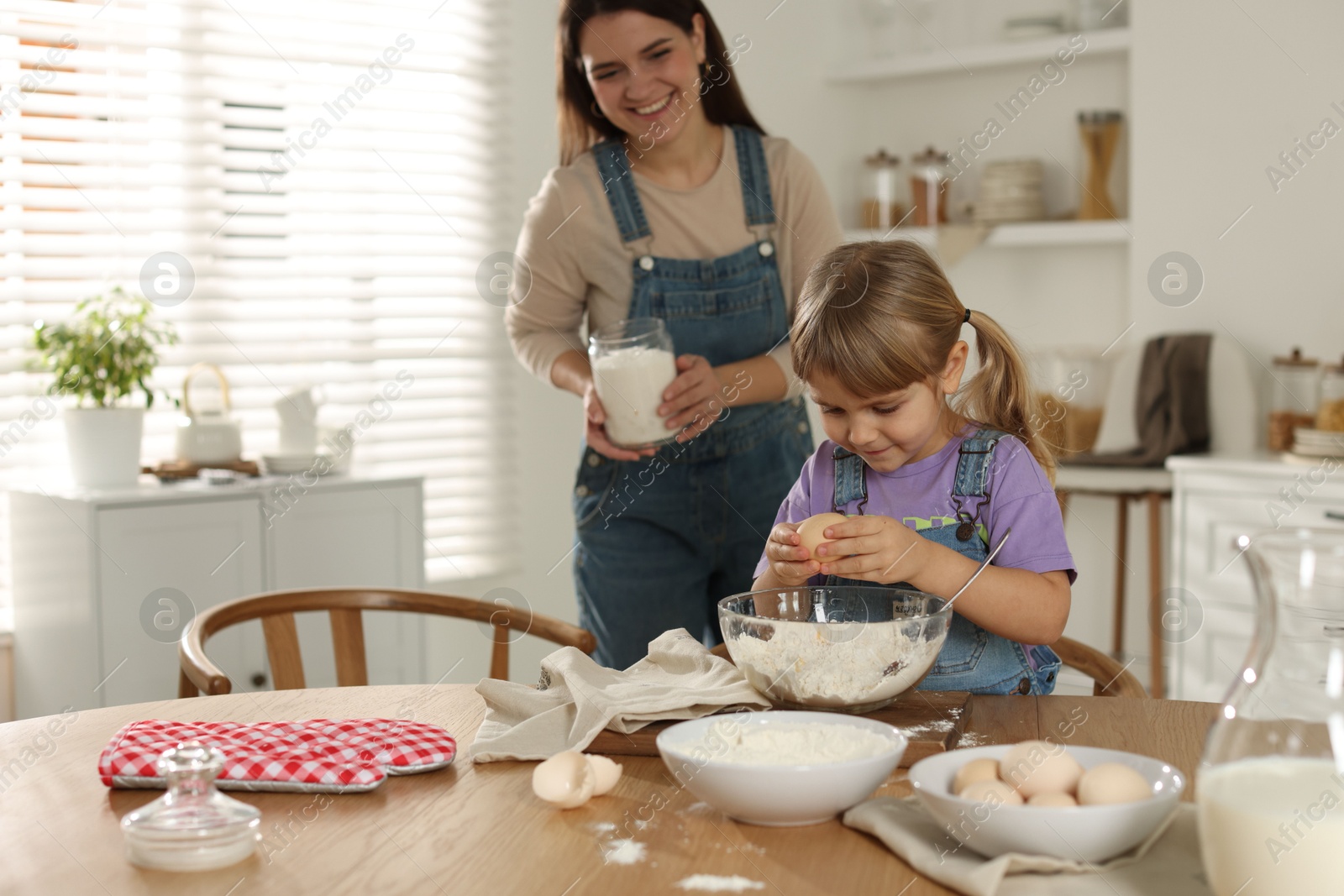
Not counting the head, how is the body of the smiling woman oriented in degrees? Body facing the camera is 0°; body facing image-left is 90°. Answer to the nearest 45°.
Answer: approximately 0°

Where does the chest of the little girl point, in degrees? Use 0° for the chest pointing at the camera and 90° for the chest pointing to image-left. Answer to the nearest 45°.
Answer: approximately 45°

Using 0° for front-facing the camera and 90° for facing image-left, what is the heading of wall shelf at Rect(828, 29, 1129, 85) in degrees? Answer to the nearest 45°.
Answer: approximately 45°

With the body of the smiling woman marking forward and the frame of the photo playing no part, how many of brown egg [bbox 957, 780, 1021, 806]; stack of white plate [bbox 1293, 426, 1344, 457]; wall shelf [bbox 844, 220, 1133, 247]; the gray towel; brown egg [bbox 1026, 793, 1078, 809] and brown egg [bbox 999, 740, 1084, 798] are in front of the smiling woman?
3

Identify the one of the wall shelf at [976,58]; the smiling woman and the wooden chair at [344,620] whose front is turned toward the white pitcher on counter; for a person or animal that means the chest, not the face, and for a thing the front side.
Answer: the wall shelf

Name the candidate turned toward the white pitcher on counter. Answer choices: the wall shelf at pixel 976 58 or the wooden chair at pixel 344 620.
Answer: the wall shelf
